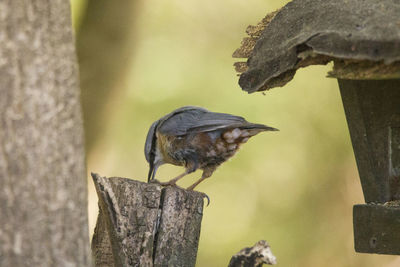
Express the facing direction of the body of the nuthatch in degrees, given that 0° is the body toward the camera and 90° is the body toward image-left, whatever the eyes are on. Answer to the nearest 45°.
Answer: approximately 90°

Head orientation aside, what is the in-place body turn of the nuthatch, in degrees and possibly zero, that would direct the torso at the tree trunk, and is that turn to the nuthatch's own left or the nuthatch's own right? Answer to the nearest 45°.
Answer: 0° — it already faces it

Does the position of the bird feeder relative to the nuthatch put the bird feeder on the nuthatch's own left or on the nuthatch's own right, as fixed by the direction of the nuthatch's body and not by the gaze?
on the nuthatch's own left
